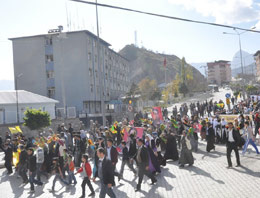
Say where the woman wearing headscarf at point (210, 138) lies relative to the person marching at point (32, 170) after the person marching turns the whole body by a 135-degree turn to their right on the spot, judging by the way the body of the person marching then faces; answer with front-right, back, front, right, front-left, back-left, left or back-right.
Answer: front-right

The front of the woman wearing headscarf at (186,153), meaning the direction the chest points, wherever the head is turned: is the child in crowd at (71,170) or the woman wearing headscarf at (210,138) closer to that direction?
the child in crowd

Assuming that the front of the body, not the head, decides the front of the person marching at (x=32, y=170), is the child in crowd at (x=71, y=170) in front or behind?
behind

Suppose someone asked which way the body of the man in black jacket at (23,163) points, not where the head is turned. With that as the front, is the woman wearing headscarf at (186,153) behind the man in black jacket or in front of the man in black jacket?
behind

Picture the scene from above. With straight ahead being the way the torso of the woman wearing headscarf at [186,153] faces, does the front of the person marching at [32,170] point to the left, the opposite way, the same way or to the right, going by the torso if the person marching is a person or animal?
the same way

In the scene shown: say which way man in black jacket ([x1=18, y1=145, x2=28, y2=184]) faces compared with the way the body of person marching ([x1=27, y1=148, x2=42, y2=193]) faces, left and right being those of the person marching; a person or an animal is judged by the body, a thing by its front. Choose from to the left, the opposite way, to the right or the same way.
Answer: the same way

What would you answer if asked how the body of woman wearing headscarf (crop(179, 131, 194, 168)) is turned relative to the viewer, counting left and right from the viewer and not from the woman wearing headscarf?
facing the viewer and to the left of the viewer

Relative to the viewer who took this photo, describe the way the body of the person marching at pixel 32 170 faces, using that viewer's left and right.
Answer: facing to the left of the viewer

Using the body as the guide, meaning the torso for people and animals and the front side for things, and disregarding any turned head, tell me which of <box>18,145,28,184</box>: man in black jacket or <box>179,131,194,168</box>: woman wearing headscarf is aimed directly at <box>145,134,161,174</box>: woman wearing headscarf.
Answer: <box>179,131,194,168</box>: woman wearing headscarf

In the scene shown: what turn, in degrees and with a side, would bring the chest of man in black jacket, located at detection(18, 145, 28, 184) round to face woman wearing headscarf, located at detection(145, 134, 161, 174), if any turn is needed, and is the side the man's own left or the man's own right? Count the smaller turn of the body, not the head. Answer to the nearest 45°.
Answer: approximately 135° to the man's own left
